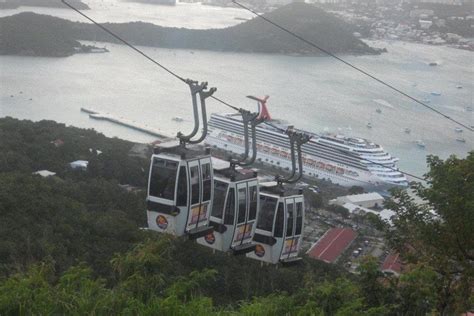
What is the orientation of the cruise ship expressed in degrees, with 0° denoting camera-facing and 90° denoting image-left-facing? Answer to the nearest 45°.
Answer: approximately 315°

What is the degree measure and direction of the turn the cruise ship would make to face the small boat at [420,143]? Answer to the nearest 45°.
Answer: approximately 90° to its left

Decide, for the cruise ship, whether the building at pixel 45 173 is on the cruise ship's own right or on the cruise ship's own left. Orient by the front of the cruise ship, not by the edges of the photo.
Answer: on the cruise ship's own right

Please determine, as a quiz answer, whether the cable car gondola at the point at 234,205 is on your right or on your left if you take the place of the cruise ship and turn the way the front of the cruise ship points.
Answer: on your right

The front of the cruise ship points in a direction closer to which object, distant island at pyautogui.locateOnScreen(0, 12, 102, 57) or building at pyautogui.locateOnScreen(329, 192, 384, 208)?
the building

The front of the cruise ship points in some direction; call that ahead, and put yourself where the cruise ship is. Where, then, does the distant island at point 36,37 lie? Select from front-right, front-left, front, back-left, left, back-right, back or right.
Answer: back

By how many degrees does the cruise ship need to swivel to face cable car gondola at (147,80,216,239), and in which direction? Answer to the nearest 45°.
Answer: approximately 45° to its right

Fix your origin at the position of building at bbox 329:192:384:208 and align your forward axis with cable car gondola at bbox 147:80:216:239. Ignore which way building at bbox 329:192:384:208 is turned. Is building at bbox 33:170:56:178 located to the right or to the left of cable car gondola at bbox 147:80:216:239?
right

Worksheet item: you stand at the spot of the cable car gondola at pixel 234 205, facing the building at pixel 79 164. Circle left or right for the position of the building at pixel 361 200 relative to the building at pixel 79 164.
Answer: right

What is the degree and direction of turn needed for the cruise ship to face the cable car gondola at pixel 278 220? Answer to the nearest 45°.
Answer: approximately 45° to its right

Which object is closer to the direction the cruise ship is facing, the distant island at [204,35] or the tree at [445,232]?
the tree
